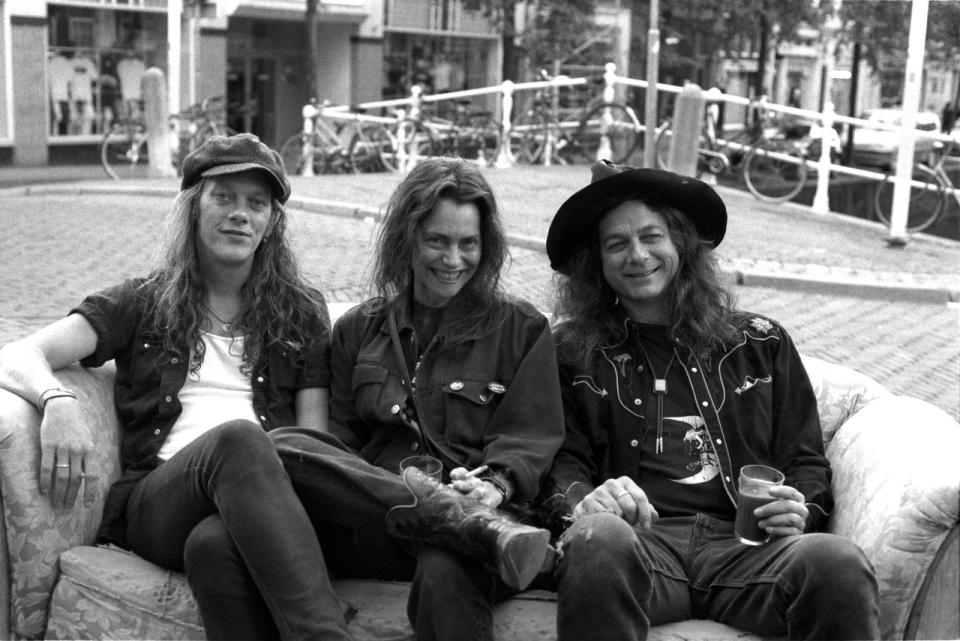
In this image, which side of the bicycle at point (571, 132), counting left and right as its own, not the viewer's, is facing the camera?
left

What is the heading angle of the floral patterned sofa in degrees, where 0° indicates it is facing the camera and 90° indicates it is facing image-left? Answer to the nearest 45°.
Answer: approximately 0°

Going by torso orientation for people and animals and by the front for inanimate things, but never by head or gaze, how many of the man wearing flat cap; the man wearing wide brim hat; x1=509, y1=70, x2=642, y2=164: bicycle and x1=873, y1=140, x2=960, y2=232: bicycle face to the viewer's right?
1

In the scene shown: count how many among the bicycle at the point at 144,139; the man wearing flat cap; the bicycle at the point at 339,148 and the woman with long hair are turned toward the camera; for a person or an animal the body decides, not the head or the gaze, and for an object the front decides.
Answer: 2

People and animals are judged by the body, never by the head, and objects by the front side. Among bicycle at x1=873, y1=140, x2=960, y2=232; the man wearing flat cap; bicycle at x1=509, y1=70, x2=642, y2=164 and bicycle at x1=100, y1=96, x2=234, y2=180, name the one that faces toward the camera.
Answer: the man wearing flat cap

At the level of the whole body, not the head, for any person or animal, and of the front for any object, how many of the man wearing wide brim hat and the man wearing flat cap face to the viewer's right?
0

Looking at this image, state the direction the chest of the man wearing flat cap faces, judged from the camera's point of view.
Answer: toward the camera

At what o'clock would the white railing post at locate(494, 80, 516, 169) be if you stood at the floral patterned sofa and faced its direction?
The white railing post is roughly at 6 o'clock from the floral patterned sofa.

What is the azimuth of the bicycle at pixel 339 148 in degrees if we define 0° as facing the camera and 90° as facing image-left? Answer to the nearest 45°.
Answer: approximately 90°

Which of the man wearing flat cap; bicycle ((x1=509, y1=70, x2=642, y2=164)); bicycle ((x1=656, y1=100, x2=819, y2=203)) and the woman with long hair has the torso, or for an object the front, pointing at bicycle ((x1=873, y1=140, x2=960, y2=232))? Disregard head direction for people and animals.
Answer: bicycle ((x1=656, y1=100, x2=819, y2=203))

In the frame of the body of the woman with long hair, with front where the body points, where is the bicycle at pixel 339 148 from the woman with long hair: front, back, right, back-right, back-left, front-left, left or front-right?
back

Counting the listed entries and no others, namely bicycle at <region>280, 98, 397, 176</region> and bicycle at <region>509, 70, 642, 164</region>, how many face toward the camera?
0

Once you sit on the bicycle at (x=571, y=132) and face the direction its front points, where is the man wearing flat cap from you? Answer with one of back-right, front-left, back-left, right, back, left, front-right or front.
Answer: left
